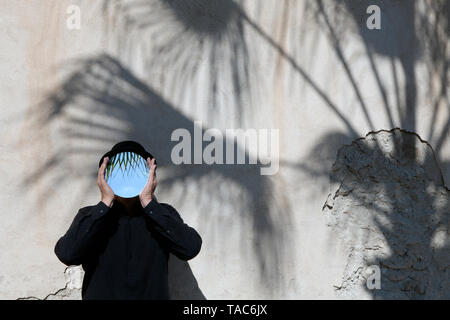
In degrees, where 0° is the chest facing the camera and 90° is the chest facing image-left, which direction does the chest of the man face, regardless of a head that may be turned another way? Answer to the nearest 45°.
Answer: approximately 0°
